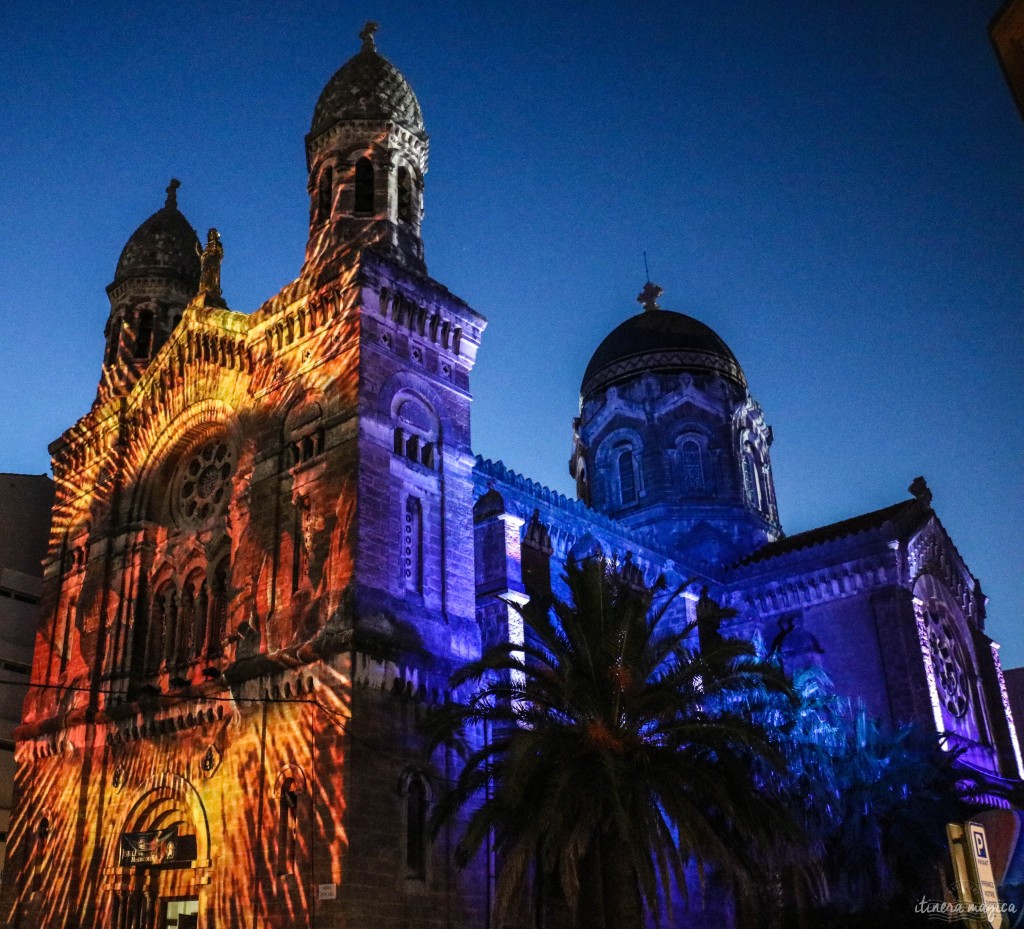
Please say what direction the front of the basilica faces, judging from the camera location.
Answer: facing the viewer and to the left of the viewer

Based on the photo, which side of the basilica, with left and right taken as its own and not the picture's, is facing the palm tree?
left
